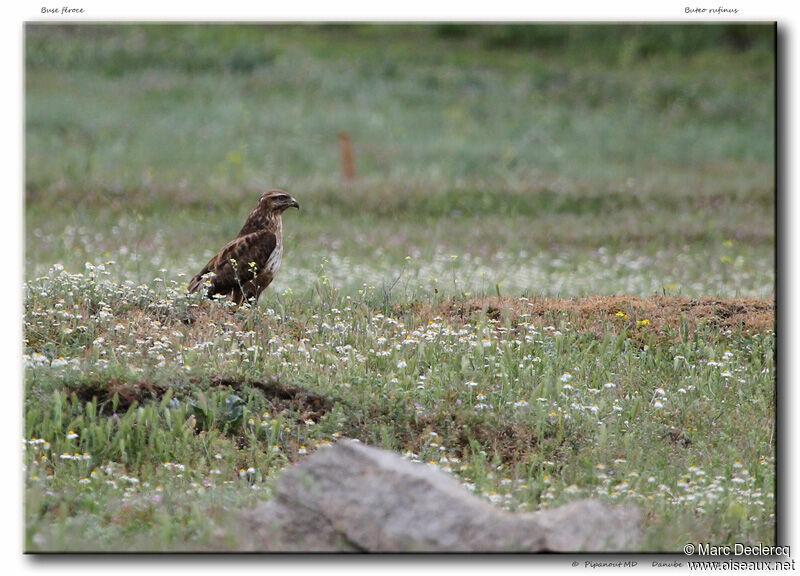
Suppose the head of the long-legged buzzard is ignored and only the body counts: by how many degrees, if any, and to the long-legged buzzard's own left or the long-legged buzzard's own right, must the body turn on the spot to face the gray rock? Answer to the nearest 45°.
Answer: approximately 90° to the long-legged buzzard's own right

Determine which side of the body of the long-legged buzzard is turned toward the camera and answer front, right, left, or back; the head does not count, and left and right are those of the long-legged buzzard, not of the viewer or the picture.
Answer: right
